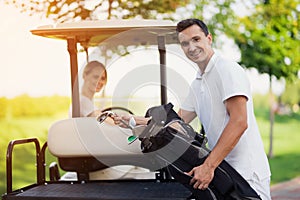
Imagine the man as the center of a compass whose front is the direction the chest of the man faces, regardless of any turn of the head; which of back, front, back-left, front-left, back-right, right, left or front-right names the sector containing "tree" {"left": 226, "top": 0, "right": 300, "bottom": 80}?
back-right

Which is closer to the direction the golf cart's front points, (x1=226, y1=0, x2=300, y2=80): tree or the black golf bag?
the tree

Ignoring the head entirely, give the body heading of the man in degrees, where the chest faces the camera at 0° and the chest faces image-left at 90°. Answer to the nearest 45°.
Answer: approximately 45°

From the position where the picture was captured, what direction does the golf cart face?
facing away from the viewer and to the right of the viewer

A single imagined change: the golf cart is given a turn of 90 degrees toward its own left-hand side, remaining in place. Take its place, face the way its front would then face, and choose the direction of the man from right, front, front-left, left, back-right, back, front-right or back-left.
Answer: back

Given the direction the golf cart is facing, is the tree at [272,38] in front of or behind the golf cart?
in front
